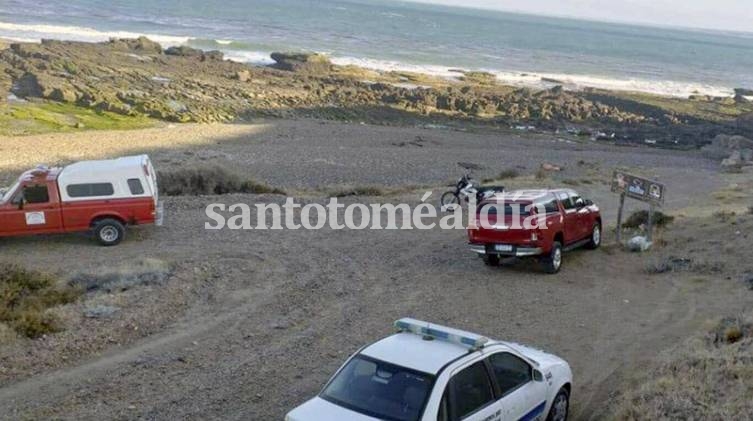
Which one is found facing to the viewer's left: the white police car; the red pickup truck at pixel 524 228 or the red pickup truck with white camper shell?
the red pickup truck with white camper shell

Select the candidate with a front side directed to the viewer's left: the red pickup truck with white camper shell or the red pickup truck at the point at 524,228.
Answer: the red pickup truck with white camper shell

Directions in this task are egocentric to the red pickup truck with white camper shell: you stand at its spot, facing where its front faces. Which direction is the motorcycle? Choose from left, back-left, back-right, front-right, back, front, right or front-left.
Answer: back

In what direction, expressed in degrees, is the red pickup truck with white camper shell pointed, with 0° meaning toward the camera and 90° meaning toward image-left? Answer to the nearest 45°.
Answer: approximately 90°

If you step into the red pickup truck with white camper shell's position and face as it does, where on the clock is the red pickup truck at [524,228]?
The red pickup truck is roughly at 7 o'clock from the red pickup truck with white camper shell.

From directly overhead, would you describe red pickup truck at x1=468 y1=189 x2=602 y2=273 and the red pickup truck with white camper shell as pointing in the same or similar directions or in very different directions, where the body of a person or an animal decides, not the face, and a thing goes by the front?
very different directions
